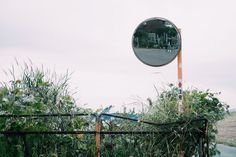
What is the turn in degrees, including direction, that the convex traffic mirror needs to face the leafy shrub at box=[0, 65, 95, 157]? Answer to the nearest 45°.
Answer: approximately 90° to its right

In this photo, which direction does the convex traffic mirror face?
toward the camera
